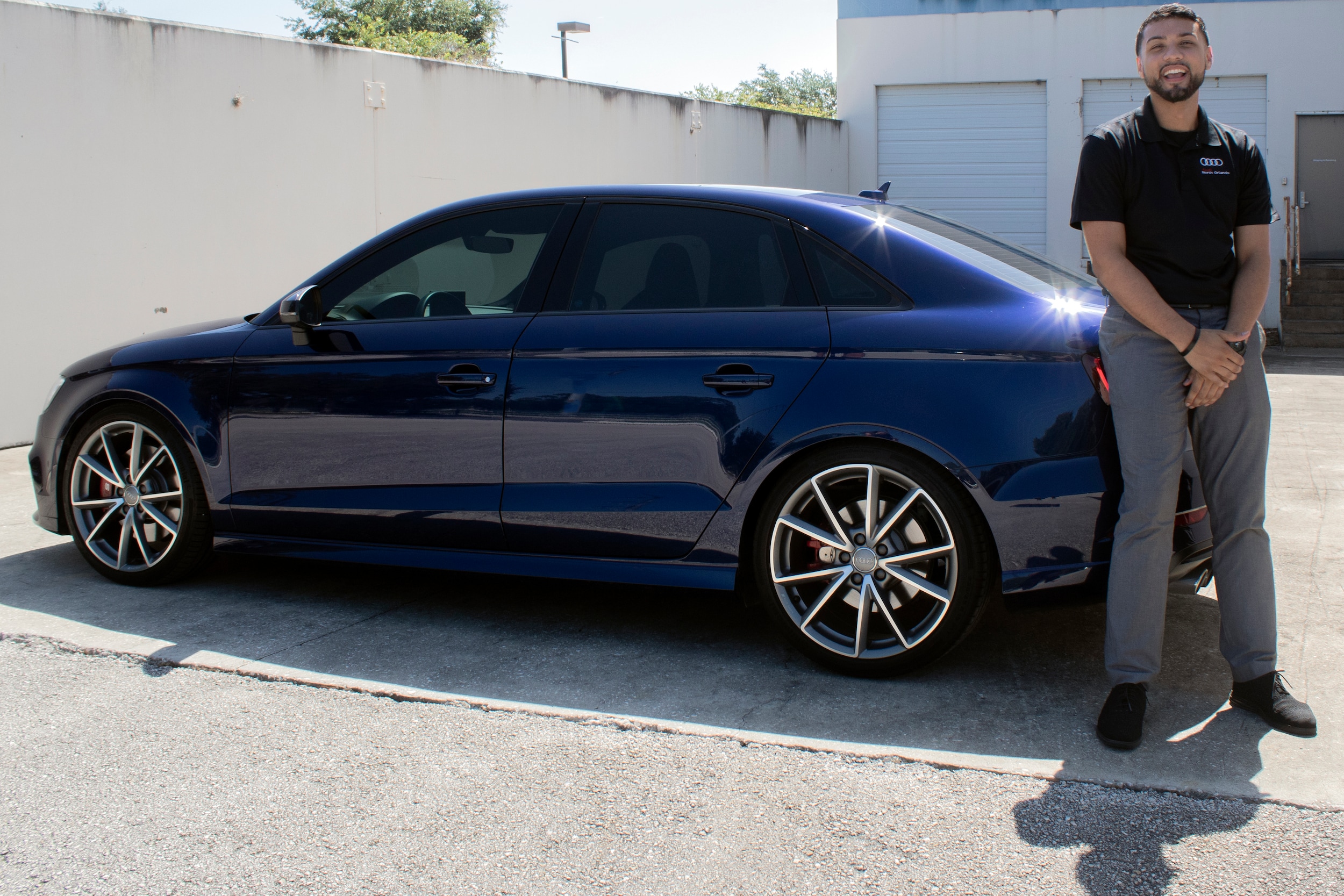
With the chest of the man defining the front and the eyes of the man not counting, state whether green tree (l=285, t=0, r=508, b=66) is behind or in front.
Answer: behind

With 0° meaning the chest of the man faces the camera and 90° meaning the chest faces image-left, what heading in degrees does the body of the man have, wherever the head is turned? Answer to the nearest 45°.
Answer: approximately 0°

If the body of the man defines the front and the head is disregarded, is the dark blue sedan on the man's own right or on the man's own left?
on the man's own right
